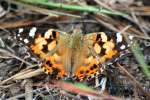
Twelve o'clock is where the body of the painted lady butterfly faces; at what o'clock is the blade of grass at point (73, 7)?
The blade of grass is roughly at 12 o'clock from the painted lady butterfly.

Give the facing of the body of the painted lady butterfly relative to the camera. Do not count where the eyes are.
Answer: away from the camera
